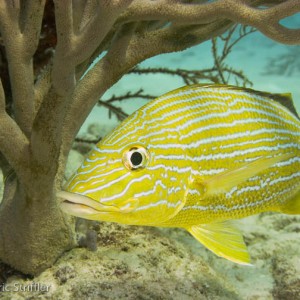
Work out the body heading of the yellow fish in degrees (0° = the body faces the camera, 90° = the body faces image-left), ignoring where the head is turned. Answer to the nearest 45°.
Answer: approximately 90°
